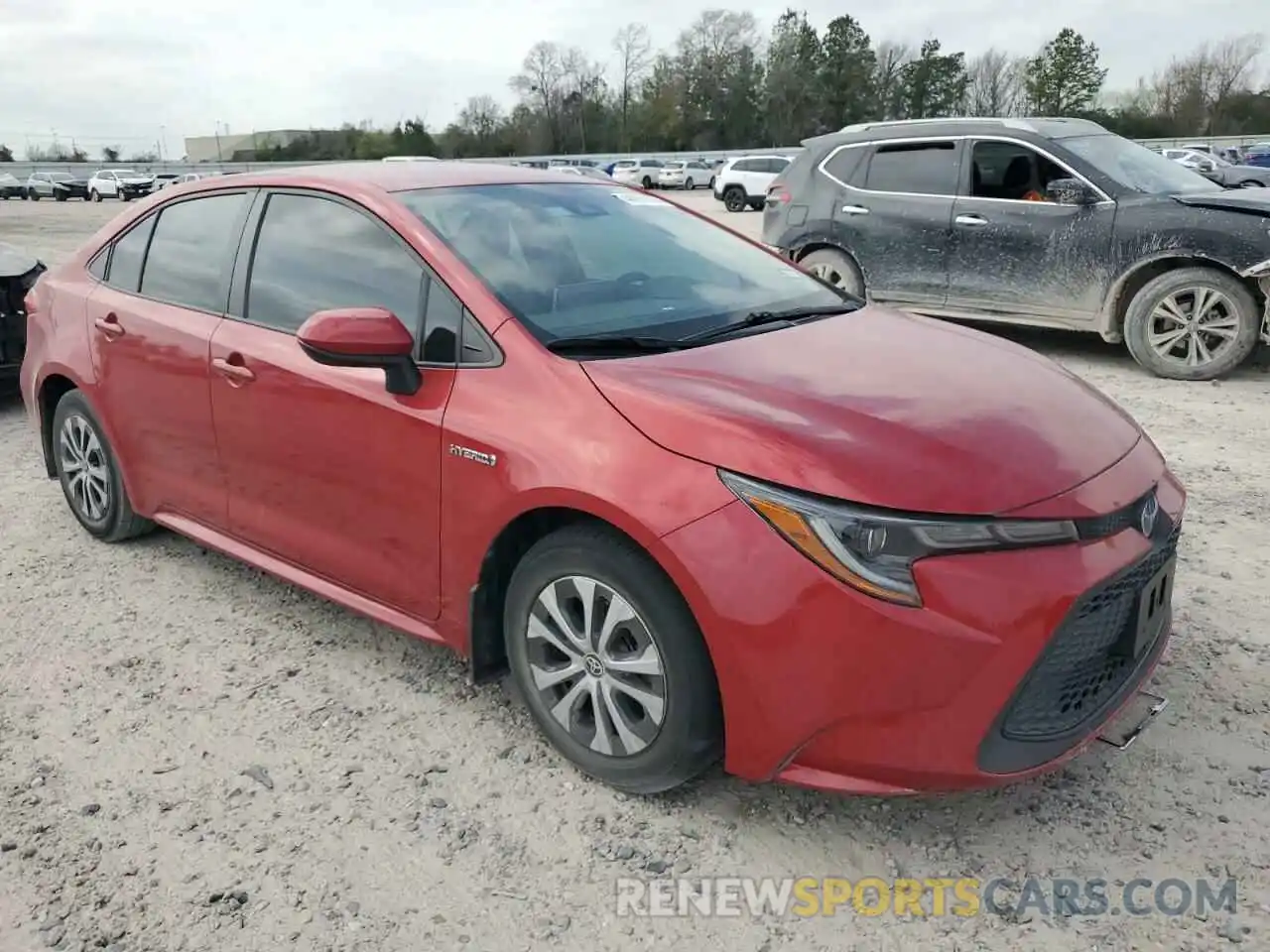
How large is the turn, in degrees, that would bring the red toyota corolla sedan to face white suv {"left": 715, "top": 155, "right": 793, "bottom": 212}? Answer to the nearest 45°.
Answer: approximately 135° to its left

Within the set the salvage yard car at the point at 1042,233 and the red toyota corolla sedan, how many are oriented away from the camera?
0

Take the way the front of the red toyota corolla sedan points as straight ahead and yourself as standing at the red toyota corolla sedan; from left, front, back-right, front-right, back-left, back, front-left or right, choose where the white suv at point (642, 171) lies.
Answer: back-left

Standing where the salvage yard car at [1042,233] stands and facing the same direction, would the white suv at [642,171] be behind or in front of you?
behind

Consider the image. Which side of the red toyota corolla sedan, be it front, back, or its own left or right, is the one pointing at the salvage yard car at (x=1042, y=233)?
left

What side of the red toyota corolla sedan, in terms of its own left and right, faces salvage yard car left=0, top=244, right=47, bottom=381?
back

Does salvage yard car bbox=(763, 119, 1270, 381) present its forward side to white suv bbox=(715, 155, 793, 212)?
no

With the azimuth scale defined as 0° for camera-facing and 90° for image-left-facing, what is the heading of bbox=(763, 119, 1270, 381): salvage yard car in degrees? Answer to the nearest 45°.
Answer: approximately 315°

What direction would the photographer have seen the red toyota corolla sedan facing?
facing the viewer and to the right of the viewer

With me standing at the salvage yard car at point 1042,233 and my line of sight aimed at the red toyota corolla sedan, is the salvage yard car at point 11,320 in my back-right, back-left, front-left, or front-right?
front-right

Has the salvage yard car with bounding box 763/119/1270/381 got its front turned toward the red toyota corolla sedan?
no
